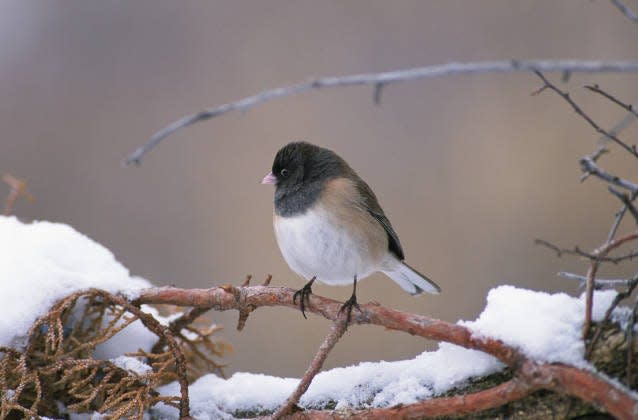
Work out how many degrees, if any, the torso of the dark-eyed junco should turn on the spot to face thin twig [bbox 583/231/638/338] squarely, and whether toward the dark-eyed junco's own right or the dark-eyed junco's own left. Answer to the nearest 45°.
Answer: approximately 90° to the dark-eyed junco's own left

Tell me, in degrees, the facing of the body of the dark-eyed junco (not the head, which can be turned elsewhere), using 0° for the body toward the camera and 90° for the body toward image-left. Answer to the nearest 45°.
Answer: approximately 45°
